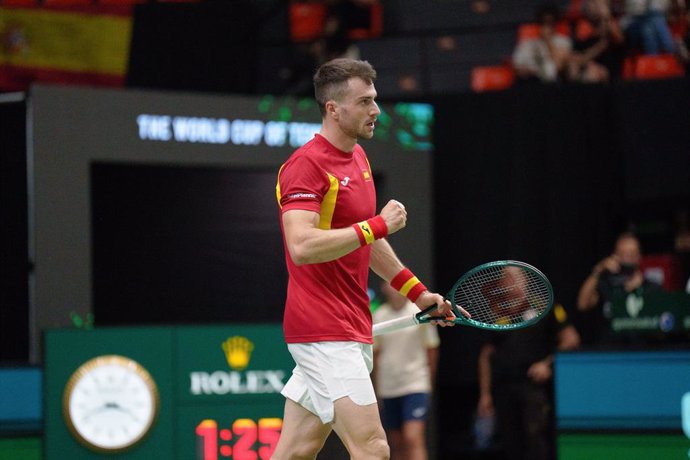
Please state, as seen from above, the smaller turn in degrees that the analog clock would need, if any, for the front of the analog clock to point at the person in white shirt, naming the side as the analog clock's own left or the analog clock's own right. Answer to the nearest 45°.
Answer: approximately 90° to the analog clock's own left

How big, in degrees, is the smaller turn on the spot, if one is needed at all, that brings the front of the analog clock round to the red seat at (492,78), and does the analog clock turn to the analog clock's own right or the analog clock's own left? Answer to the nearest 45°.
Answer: approximately 135° to the analog clock's own left

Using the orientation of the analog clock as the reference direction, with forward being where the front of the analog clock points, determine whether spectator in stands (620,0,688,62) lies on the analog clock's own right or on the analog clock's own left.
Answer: on the analog clock's own left

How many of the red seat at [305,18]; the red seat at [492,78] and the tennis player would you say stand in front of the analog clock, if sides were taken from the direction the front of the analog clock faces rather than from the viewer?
1

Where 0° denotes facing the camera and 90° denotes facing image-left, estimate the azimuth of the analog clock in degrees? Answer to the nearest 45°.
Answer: approximately 0°

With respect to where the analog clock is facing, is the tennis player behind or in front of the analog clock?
in front

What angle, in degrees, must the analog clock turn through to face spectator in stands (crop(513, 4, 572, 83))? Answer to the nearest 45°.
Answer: approximately 135° to its left

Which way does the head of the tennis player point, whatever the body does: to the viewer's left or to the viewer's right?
to the viewer's right

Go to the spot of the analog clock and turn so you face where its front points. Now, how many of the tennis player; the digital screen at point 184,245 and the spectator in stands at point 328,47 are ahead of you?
1
